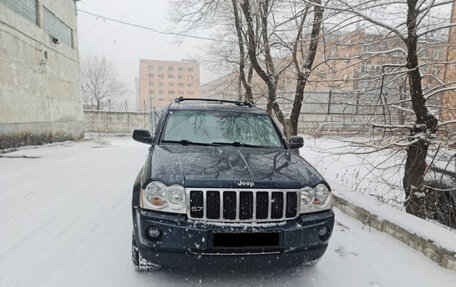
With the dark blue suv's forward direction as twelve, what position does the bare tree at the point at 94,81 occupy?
The bare tree is roughly at 5 o'clock from the dark blue suv.

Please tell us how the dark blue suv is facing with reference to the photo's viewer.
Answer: facing the viewer

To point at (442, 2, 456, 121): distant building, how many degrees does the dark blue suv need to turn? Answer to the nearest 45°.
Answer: approximately 135° to its left

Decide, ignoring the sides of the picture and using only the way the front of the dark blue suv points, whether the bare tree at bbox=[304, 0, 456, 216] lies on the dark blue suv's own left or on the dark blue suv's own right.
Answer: on the dark blue suv's own left

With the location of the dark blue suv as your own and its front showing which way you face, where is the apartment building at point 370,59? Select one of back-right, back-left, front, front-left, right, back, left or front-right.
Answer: back-left
